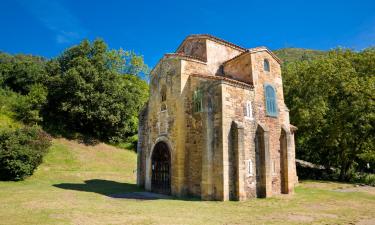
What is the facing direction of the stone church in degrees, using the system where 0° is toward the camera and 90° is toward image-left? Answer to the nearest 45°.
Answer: approximately 45°

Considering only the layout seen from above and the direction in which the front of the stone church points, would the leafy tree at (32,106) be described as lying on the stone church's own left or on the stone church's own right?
on the stone church's own right

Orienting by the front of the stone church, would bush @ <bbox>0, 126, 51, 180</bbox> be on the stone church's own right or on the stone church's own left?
on the stone church's own right

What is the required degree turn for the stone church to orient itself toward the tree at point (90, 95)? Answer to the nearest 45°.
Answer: approximately 90° to its right
